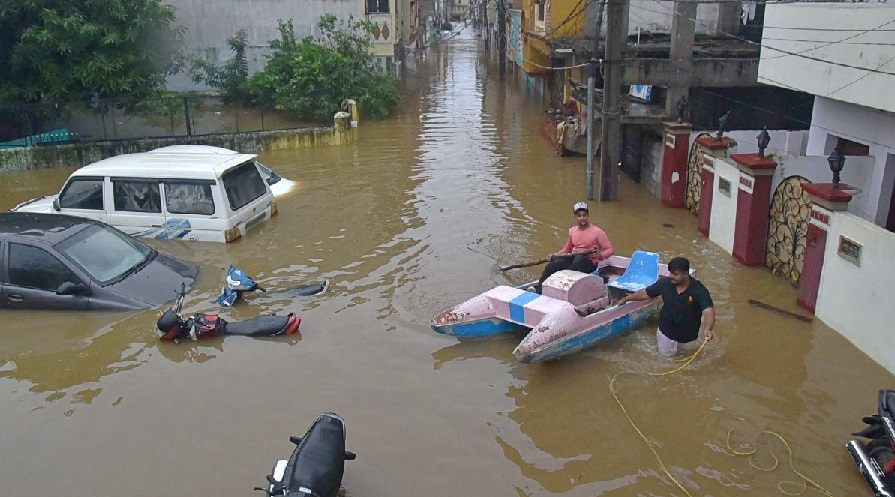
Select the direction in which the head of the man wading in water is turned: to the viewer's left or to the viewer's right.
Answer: to the viewer's left

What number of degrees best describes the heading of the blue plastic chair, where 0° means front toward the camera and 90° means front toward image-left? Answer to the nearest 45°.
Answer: approximately 45°

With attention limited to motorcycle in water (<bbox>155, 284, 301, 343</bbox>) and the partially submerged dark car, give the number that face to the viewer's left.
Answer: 1

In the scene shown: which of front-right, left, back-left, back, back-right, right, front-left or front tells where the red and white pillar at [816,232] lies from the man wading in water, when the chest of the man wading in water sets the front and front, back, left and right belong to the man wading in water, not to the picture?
back

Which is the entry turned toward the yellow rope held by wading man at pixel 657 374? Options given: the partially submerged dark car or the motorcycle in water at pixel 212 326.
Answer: the partially submerged dark car

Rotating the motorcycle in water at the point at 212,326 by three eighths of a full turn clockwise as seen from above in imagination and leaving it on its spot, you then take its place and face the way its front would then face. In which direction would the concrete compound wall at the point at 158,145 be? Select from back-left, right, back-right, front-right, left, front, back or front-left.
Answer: front-left

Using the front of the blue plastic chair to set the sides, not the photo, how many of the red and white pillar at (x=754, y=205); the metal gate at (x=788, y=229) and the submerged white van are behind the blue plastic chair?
2

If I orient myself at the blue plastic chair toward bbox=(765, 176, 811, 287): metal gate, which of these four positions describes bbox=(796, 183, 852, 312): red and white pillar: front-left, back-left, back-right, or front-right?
front-right

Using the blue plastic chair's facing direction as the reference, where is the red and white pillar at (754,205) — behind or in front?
behind

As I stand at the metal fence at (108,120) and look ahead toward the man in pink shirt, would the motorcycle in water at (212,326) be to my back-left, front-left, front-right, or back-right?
front-right

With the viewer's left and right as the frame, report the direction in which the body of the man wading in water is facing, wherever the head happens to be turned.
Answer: facing the viewer and to the left of the viewer

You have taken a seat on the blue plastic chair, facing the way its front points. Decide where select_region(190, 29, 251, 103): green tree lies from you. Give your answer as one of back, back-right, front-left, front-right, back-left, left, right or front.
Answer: right

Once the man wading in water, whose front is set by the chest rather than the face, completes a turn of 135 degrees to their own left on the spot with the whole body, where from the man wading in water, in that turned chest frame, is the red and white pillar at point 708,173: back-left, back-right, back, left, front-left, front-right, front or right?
left

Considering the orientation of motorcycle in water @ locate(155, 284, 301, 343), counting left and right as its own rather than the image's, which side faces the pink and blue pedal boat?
back

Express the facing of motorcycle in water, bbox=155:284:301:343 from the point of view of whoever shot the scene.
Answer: facing to the left of the viewer

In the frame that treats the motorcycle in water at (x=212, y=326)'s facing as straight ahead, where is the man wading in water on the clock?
The man wading in water is roughly at 7 o'clock from the motorcycle in water.

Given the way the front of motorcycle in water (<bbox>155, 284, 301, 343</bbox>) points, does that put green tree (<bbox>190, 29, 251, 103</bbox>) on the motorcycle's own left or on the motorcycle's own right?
on the motorcycle's own right

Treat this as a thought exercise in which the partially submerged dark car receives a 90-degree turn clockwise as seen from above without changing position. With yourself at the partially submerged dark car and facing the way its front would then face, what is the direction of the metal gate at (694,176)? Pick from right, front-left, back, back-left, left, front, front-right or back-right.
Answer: back-left

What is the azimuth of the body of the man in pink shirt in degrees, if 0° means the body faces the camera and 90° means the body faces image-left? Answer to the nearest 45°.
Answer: approximately 45°
